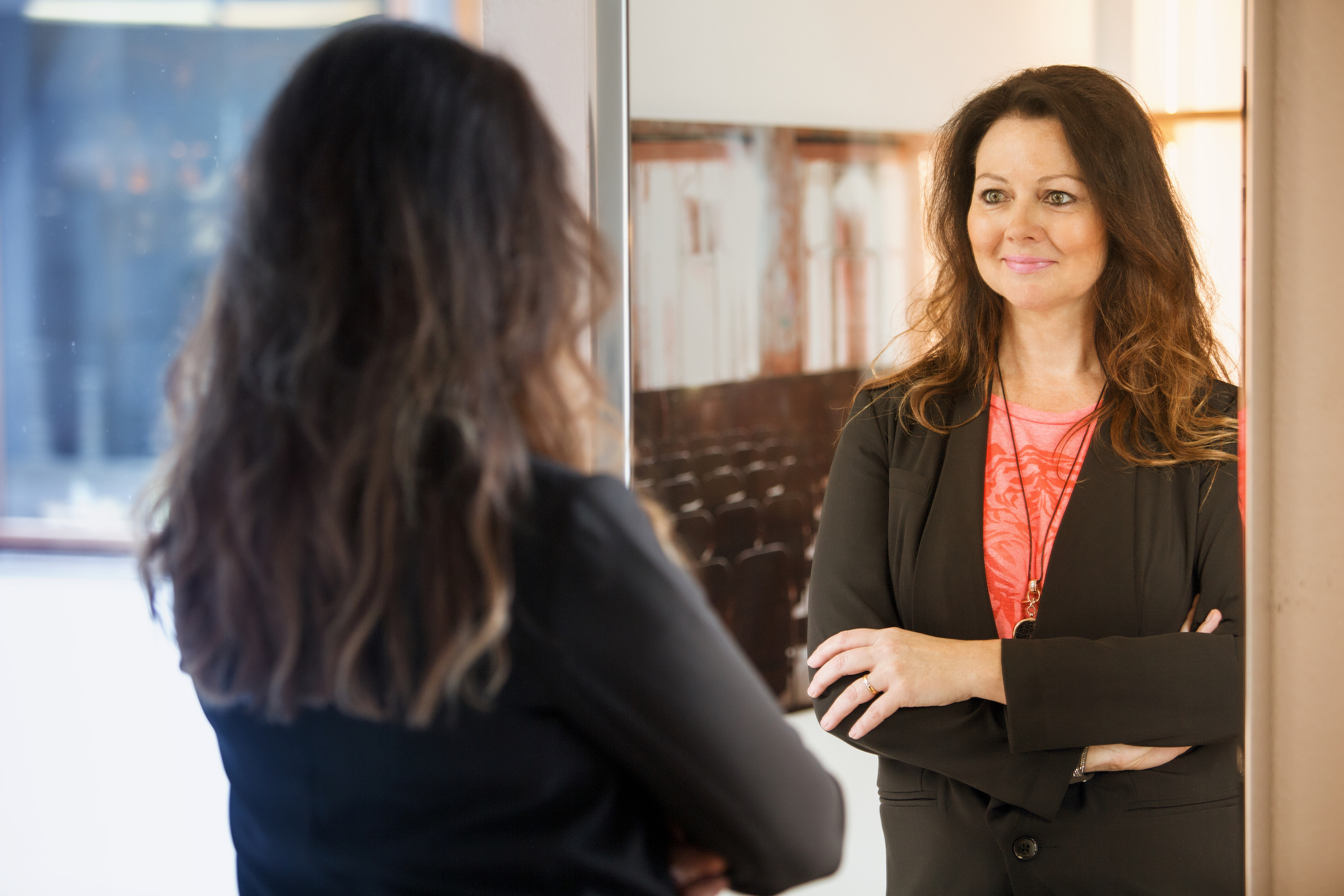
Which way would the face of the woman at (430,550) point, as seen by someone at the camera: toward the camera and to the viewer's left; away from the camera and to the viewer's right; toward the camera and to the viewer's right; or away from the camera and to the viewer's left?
away from the camera and to the viewer's right

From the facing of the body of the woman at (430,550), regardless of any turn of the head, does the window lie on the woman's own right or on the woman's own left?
on the woman's own left

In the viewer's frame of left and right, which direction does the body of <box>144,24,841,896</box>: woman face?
facing away from the viewer and to the right of the viewer

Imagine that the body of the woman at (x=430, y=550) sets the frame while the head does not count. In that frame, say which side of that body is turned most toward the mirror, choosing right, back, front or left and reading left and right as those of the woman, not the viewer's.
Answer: front
